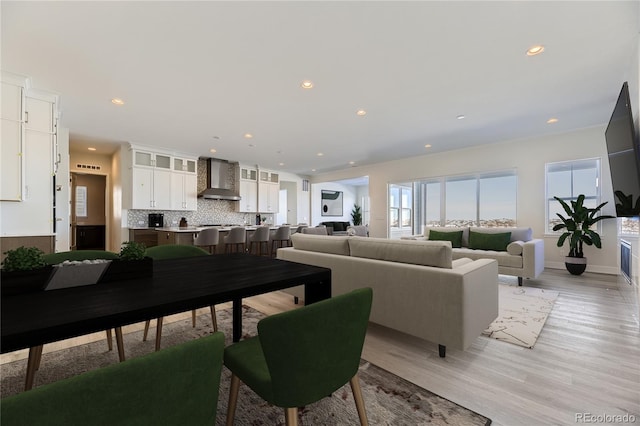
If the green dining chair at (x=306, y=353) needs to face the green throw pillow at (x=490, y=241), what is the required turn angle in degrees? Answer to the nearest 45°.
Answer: approximately 90° to its right

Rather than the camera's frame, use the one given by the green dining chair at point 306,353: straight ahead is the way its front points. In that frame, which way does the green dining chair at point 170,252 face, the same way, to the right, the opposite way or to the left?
the opposite way

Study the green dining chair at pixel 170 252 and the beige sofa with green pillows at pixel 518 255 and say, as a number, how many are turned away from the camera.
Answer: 0

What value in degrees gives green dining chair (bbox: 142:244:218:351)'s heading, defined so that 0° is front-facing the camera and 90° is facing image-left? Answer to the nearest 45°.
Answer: approximately 315°

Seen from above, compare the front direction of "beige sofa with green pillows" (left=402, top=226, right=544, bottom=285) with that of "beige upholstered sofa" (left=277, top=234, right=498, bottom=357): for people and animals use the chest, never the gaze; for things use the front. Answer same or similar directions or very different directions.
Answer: very different directions

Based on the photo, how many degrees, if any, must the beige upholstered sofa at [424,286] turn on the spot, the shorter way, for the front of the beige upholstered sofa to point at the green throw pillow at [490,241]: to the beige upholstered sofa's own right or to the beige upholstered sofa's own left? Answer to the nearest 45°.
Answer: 0° — it already faces it

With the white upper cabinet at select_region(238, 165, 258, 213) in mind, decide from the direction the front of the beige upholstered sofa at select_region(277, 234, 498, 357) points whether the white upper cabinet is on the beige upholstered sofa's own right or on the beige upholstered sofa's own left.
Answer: on the beige upholstered sofa's own left

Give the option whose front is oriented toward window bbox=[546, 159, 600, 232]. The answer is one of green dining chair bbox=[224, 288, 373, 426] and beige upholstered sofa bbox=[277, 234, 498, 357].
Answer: the beige upholstered sofa

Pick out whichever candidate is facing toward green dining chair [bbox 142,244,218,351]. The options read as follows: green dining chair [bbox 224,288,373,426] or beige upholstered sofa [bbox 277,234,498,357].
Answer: green dining chair [bbox 224,288,373,426]

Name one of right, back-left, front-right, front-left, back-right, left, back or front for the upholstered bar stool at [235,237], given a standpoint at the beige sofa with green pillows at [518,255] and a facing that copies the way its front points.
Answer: front-right

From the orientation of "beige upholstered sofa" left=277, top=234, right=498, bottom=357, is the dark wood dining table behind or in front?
behind

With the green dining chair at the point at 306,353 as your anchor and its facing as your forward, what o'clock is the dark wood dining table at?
The dark wood dining table is roughly at 11 o'clock from the green dining chair.

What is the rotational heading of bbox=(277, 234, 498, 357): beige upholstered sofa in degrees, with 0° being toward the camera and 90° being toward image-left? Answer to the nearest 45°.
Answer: approximately 225°

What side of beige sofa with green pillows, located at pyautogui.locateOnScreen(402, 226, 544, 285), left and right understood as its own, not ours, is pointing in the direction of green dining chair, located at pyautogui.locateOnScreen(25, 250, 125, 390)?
front

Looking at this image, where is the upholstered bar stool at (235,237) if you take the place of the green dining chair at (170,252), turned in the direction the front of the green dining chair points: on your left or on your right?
on your left

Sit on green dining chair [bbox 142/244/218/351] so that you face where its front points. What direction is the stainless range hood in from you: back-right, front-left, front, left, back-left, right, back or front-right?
back-left

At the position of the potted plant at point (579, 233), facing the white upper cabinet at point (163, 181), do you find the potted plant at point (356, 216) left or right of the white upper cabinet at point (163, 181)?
right

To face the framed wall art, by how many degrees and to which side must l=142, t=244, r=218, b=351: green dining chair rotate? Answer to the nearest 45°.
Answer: approximately 90° to its left
